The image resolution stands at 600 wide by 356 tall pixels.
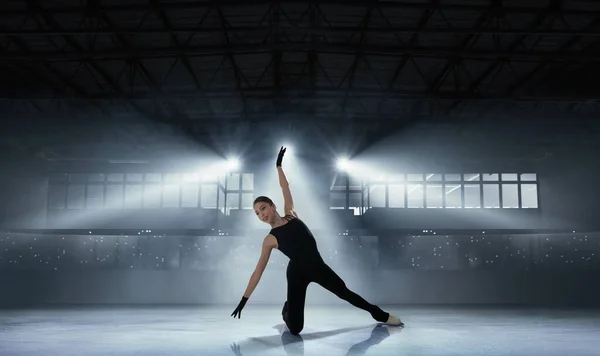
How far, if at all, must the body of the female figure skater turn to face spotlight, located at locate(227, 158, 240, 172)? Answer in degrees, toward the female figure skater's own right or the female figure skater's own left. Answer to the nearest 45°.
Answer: approximately 180°

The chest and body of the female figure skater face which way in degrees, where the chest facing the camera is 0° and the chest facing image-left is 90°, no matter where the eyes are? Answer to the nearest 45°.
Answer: approximately 0°

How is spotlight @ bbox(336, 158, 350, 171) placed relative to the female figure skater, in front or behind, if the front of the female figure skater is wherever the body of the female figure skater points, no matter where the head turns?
behind
